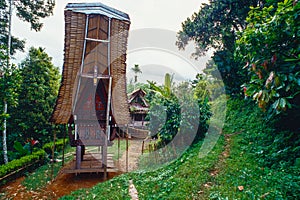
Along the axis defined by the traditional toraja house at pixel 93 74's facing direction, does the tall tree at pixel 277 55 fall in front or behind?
in front

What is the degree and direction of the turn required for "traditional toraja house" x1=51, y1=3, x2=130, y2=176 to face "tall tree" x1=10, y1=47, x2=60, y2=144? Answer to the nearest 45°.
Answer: approximately 135° to its right

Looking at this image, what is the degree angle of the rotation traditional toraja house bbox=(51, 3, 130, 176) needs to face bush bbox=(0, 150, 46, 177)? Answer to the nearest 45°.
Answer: approximately 135° to its right

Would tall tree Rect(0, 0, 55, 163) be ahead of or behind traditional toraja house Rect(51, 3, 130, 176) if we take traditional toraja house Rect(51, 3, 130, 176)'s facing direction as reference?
behind

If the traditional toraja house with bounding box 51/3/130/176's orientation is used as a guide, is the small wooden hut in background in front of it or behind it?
behind

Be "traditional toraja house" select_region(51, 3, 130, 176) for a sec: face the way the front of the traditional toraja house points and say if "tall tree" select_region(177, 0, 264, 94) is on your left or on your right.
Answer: on your left

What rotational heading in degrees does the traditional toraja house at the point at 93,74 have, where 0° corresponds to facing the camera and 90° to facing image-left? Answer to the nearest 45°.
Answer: approximately 0°
